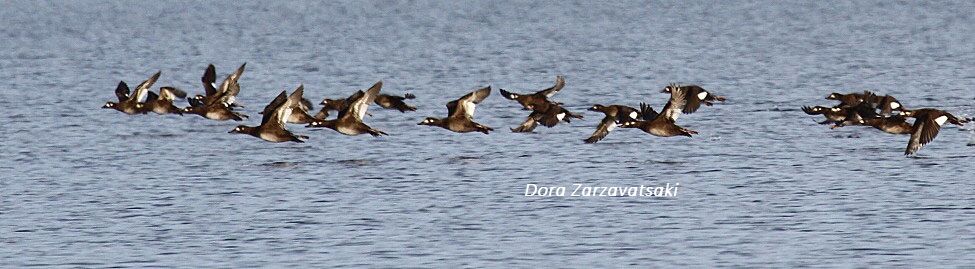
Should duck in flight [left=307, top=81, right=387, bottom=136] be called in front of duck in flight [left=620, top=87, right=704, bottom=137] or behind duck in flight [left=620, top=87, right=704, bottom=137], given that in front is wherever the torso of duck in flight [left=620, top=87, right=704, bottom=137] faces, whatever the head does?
in front

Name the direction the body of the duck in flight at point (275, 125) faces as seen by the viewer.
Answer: to the viewer's left

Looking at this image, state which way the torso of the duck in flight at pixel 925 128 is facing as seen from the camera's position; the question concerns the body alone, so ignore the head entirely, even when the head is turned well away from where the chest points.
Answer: to the viewer's left

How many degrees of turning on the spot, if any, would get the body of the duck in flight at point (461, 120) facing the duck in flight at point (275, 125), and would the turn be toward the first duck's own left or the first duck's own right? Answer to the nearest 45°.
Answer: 0° — it already faces it

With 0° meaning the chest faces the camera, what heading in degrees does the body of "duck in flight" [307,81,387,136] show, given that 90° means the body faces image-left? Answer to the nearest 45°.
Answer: approximately 90°

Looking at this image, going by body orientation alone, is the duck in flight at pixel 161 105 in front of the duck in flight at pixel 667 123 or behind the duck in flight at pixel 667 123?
in front

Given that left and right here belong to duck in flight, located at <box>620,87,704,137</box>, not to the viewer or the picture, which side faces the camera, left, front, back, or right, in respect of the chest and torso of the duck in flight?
left

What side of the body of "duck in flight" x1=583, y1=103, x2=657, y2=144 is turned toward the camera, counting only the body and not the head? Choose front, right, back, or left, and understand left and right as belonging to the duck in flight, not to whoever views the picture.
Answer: left

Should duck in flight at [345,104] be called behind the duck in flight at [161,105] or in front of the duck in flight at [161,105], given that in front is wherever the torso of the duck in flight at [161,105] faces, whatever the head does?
behind

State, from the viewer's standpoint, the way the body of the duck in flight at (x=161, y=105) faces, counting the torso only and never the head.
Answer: to the viewer's left

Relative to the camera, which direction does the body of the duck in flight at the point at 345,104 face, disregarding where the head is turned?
to the viewer's left

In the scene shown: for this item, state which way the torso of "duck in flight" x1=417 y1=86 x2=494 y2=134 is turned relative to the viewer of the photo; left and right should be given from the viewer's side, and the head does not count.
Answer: facing to the left of the viewer
